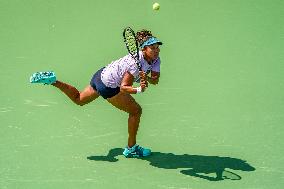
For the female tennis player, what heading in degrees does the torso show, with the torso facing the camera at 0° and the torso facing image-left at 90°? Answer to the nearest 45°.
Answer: approximately 270°
